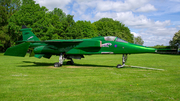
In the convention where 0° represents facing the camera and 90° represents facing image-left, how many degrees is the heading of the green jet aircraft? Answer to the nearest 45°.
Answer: approximately 270°
